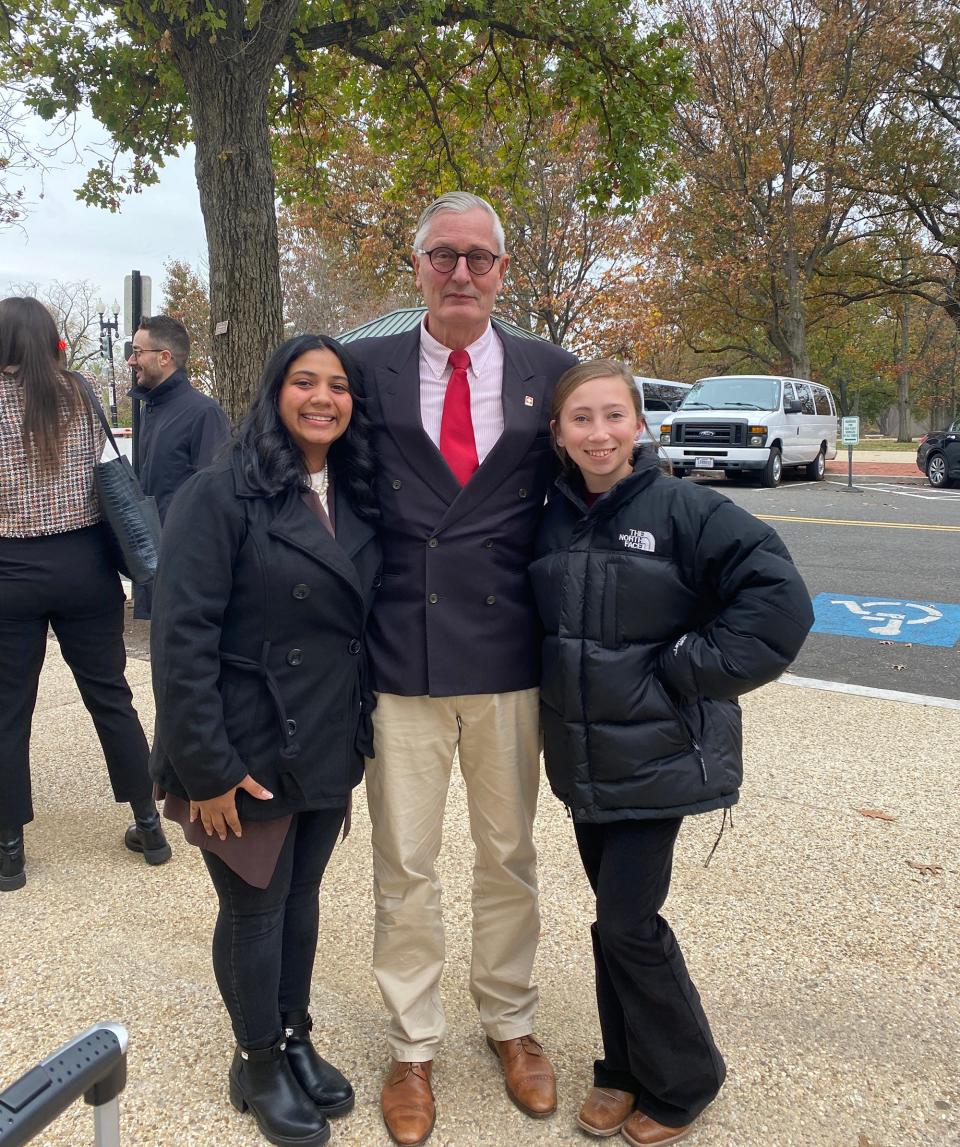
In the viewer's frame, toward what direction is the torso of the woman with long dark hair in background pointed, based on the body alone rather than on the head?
away from the camera

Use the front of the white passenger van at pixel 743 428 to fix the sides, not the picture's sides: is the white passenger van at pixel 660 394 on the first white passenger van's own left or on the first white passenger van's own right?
on the first white passenger van's own right

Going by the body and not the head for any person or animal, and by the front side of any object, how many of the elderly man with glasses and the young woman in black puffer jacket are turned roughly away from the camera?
0

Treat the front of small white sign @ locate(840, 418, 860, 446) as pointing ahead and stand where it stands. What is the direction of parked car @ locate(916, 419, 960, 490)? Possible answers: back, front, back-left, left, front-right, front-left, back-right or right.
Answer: back-left

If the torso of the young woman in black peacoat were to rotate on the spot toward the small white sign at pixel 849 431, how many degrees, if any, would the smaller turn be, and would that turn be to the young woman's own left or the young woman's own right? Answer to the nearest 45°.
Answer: approximately 90° to the young woman's own left

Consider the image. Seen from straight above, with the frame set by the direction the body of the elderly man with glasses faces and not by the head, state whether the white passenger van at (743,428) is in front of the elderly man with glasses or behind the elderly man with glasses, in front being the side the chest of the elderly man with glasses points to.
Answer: behind

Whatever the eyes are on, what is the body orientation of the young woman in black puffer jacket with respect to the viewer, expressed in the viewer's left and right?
facing the viewer and to the left of the viewer

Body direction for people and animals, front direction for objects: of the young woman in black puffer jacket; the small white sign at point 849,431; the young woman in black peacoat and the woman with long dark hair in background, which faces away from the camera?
the woman with long dark hair in background

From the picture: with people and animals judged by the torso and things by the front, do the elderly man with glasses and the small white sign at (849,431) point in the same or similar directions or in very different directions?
same or similar directions

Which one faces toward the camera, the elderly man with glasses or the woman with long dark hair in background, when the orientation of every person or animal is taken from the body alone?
the elderly man with glasses

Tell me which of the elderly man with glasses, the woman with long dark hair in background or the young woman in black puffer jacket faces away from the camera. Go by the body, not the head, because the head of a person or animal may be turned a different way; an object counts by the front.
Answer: the woman with long dark hair in background

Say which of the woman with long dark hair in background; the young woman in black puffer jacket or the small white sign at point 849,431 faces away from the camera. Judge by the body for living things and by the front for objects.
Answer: the woman with long dark hair in background

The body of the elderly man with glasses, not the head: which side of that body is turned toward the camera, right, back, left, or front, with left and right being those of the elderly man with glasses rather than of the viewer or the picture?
front

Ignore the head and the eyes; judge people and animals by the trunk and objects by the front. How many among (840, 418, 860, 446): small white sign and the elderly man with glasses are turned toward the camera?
2
